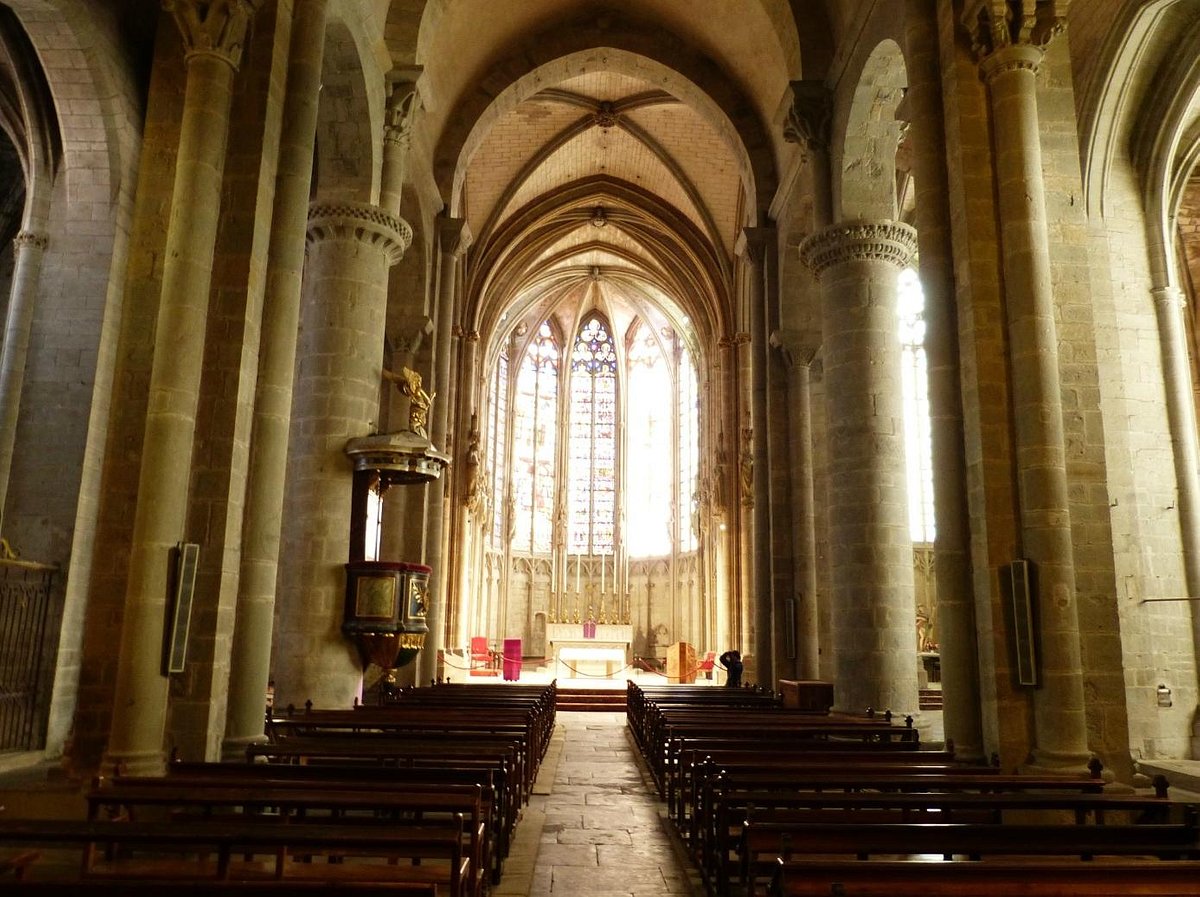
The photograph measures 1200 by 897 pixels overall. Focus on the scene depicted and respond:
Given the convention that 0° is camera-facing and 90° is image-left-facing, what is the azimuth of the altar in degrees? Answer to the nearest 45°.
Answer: approximately 0°

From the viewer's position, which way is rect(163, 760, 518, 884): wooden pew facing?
facing away from the viewer

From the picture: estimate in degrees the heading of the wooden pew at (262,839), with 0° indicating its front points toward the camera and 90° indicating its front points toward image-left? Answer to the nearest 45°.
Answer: approximately 180°

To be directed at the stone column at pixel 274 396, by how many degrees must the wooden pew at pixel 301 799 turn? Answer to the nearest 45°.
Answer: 0° — it already faces it

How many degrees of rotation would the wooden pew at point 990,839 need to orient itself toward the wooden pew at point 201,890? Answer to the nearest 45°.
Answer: approximately 135° to its left

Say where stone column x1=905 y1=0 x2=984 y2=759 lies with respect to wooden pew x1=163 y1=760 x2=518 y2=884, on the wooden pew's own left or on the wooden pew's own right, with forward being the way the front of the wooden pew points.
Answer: on the wooden pew's own right

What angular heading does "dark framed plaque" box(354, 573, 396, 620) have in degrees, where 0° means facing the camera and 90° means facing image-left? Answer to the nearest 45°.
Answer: approximately 0°

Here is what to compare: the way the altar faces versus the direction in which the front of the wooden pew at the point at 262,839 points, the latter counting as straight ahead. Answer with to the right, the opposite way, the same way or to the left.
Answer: the opposite way

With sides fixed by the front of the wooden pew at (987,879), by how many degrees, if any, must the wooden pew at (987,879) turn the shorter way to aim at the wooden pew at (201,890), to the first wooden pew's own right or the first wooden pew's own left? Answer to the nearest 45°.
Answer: approximately 135° to the first wooden pew's own left

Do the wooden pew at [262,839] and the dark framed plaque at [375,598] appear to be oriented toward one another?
yes

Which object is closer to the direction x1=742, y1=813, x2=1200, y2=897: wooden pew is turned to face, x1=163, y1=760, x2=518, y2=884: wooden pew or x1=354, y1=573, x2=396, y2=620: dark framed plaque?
the dark framed plaque

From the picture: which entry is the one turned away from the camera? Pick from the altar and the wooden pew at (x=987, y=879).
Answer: the wooden pew

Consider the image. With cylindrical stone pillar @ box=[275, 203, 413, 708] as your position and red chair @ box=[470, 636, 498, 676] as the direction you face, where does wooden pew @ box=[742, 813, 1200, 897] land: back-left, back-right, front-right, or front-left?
back-right

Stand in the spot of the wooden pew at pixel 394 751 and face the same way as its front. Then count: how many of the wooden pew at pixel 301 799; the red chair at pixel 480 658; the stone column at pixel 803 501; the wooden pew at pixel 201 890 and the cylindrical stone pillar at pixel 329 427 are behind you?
2

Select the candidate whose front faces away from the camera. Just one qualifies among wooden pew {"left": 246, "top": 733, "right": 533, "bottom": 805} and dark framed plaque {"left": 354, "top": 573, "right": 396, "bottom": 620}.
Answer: the wooden pew
